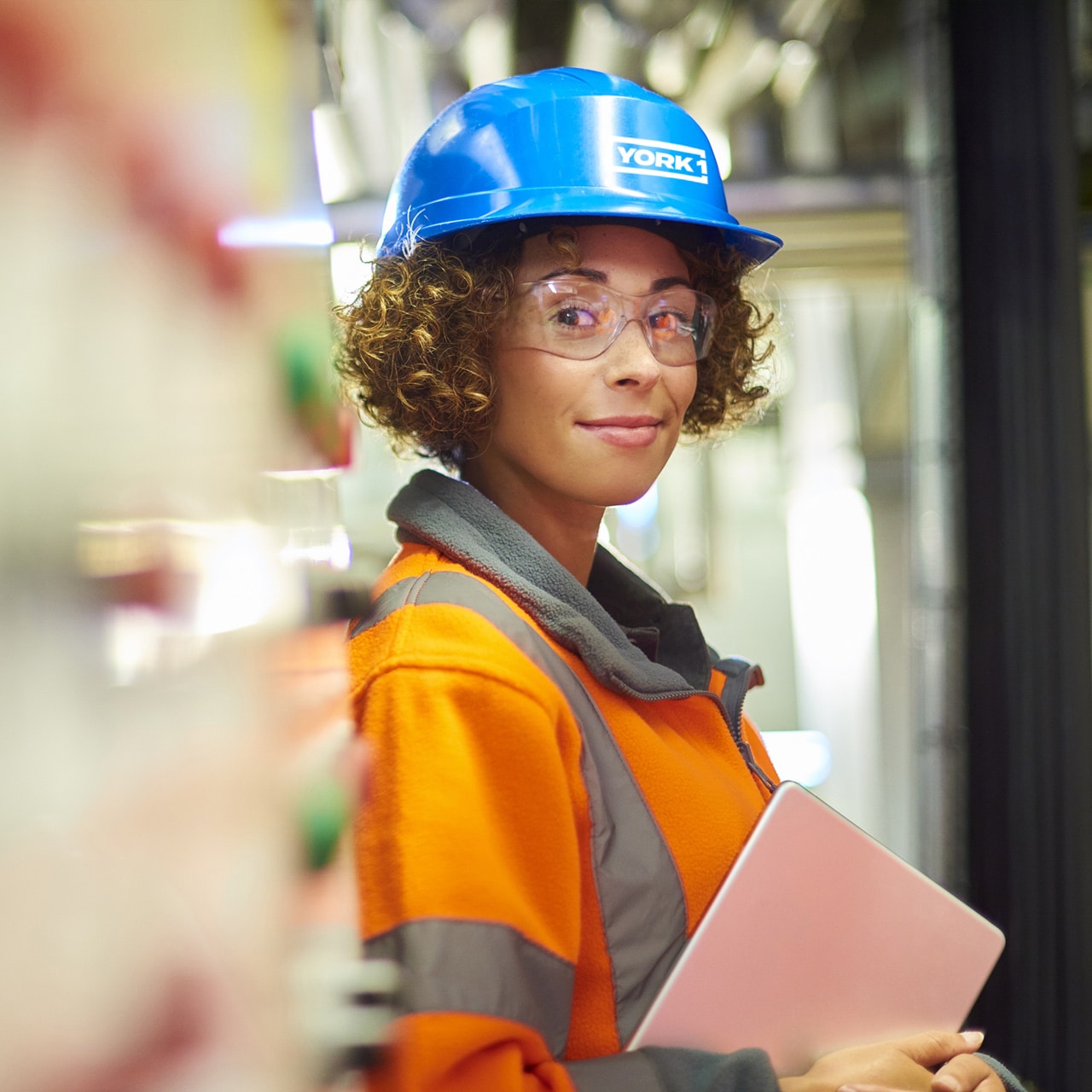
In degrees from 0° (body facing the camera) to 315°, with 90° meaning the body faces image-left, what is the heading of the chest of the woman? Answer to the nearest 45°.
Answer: approximately 315°
